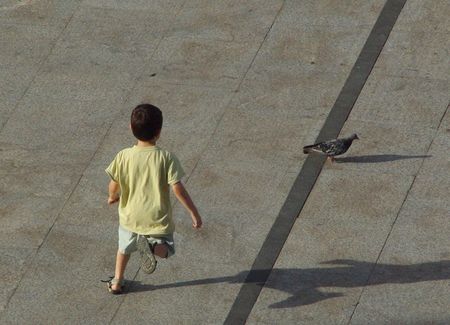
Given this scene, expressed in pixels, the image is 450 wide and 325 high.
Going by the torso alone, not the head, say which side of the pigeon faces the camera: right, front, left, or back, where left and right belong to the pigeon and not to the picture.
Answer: right

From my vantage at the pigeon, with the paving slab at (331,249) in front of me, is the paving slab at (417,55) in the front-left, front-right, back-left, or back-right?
back-left

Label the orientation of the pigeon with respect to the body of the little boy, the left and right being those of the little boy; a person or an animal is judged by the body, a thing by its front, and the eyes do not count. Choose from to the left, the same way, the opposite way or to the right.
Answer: to the right

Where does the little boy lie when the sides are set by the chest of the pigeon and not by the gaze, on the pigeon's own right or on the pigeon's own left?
on the pigeon's own right

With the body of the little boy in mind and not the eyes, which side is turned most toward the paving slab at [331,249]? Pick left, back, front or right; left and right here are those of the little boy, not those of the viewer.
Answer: right

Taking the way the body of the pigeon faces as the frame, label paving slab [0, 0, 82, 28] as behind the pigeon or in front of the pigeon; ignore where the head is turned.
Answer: behind

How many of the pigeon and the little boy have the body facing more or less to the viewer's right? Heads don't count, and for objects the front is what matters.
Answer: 1

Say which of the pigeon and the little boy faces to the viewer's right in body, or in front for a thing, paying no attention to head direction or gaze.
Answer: the pigeon

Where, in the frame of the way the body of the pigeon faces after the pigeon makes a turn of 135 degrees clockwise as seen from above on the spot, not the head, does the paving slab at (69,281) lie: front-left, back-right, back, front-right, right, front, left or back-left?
front

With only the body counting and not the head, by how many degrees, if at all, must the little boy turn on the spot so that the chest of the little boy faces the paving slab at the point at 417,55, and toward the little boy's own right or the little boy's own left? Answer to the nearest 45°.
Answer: approximately 45° to the little boy's own right

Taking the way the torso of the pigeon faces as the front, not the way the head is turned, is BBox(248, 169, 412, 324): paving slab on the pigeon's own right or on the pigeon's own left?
on the pigeon's own right

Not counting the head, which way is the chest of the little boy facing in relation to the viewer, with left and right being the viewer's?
facing away from the viewer

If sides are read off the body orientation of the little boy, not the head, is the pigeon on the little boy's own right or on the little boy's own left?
on the little boy's own right
